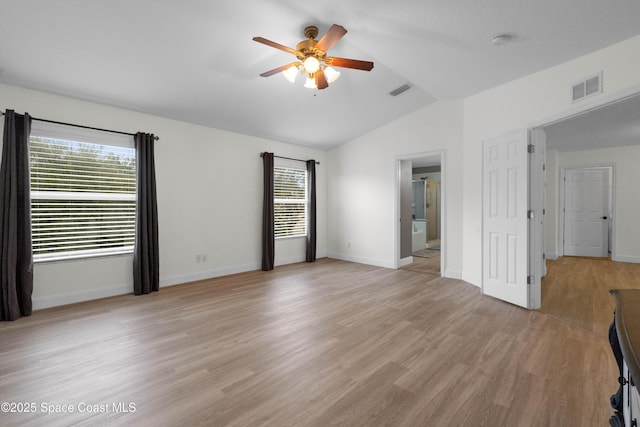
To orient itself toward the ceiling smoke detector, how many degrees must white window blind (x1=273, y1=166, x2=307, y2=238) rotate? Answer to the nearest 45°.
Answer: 0° — it already faces it

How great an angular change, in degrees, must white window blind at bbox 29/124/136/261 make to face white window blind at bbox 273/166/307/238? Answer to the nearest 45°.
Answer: approximately 45° to its left

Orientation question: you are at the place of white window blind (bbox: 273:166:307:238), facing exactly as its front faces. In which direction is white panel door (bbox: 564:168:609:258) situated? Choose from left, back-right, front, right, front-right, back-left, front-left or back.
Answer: front-left

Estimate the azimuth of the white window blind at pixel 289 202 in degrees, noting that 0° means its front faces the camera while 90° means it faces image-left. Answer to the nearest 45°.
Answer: approximately 315°

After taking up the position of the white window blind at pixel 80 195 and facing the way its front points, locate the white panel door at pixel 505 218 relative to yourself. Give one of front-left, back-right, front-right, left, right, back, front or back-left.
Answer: front

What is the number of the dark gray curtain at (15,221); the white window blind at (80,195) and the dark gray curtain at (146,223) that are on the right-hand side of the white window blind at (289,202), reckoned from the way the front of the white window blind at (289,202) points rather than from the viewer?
3

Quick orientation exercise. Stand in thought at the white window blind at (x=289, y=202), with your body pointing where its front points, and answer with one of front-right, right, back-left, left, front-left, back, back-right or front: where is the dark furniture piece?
front-right

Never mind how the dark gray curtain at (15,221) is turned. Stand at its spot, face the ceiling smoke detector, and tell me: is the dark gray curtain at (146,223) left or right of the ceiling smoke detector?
left

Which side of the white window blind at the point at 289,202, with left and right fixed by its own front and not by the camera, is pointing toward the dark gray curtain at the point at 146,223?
right

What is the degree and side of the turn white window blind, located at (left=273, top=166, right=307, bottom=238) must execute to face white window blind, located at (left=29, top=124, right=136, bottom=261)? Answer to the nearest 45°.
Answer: approximately 90° to its right

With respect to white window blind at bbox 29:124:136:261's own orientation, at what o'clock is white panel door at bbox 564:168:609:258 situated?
The white panel door is roughly at 11 o'clock from the white window blind.

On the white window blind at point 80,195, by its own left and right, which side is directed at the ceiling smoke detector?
front

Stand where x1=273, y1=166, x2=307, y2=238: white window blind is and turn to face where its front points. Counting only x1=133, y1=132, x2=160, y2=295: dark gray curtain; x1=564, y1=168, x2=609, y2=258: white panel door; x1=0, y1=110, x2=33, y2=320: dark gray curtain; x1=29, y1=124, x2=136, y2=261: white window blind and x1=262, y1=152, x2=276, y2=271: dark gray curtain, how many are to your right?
4

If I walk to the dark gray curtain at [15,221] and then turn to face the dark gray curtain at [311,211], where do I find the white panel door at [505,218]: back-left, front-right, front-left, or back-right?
front-right

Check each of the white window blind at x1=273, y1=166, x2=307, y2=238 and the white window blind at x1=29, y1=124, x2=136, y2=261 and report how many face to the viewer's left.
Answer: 0

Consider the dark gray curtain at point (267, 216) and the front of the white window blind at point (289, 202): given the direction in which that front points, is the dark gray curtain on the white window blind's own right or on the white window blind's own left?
on the white window blind's own right
